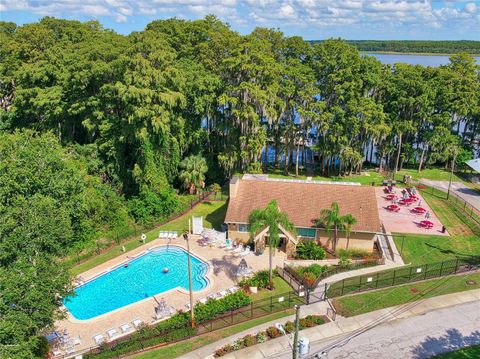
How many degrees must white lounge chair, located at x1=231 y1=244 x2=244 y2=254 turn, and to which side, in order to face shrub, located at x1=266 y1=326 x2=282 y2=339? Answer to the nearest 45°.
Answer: approximately 45° to its left

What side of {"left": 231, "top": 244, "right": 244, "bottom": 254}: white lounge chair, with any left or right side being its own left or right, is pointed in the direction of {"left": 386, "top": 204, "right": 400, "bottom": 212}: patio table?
back

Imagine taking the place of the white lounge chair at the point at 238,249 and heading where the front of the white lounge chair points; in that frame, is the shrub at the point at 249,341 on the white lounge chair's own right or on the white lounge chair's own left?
on the white lounge chair's own left

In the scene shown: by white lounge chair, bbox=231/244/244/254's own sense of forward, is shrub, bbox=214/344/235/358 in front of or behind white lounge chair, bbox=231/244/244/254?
in front

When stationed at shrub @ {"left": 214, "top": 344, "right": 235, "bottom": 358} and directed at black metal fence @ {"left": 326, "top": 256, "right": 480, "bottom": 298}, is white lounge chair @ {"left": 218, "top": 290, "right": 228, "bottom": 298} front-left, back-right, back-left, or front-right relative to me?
front-left

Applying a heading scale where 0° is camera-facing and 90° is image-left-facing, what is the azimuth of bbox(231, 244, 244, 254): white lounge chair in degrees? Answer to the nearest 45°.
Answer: approximately 45°

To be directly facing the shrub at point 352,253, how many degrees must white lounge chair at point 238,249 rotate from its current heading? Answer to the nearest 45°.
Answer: approximately 135° to its left

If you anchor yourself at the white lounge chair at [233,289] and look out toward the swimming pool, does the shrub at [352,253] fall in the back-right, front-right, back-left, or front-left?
back-right

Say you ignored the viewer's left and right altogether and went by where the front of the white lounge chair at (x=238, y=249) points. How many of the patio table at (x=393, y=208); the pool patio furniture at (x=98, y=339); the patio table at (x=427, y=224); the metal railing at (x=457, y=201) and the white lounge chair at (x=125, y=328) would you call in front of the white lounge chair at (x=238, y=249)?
2

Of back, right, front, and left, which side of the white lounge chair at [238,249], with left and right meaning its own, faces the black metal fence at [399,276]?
left

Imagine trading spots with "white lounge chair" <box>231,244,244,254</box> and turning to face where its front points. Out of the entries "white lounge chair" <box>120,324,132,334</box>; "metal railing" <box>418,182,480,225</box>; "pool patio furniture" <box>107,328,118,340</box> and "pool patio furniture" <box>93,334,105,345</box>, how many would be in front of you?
3

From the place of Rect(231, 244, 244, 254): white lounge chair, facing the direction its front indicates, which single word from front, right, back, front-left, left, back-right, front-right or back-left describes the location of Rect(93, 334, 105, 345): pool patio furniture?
front

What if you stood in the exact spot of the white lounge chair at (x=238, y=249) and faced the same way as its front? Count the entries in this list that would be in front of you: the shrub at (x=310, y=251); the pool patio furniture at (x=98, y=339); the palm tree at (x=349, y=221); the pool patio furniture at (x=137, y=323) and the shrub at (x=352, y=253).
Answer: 2

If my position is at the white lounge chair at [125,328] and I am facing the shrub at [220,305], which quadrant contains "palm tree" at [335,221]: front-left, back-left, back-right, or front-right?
front-left

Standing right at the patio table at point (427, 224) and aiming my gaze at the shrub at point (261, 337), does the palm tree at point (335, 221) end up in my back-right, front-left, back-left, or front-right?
front-right

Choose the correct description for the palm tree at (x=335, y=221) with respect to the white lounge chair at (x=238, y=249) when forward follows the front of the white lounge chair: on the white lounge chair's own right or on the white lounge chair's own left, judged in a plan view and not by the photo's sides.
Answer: on the white lounge chair's own left

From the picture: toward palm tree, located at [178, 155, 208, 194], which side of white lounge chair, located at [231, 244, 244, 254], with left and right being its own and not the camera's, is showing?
right

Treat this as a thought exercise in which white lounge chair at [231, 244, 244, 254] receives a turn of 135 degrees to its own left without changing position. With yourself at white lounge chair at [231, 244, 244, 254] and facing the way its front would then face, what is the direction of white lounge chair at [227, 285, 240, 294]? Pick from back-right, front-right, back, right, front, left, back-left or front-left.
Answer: right

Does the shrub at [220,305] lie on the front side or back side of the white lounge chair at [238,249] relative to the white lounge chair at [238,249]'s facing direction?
on the front side

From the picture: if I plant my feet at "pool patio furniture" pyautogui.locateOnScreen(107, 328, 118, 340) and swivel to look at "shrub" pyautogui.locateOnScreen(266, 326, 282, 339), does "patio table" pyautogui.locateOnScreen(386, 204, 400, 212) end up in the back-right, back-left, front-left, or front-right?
front-left
